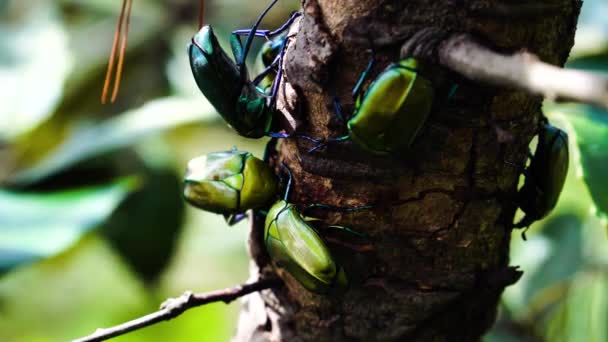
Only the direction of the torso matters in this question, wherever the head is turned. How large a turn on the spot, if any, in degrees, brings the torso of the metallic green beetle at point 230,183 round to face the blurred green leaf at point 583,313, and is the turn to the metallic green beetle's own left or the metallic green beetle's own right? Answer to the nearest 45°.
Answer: approximately 45° to the metallic green beetle's own left

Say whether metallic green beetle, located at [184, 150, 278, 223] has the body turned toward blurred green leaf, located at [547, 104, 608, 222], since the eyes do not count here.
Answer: yes

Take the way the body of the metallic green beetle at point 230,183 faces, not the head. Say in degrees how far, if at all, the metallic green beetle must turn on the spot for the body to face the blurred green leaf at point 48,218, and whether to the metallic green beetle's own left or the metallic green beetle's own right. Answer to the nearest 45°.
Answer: approximately 135° to the metallic green beetle's own left

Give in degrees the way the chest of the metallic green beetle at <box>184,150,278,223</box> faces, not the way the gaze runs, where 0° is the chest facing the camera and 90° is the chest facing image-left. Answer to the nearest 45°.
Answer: approximately 270°

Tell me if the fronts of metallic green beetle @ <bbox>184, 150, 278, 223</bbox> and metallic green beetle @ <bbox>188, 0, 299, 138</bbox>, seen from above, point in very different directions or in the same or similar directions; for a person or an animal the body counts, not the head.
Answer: same or similar directions

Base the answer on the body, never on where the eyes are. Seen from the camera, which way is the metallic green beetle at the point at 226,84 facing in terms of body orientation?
to the viewer's right

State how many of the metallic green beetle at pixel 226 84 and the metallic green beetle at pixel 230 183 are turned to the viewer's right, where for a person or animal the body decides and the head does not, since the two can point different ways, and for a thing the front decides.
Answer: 2
